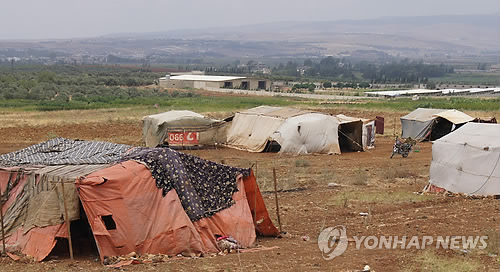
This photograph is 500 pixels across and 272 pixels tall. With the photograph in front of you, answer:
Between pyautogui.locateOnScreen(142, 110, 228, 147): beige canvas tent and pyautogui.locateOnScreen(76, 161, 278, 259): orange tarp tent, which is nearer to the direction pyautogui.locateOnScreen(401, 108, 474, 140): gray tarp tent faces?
the orange tarp tent

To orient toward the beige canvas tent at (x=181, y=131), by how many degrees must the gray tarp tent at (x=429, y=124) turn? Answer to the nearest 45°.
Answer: approximately 90° to its right

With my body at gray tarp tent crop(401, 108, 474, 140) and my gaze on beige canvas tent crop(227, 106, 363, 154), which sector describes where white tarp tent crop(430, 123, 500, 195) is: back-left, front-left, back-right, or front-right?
front-left

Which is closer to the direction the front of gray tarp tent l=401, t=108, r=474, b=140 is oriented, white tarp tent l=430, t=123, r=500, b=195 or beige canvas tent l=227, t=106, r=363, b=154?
the white tarp tent

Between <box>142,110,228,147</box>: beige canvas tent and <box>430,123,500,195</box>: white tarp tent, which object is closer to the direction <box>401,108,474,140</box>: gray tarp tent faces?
the white tarp tent

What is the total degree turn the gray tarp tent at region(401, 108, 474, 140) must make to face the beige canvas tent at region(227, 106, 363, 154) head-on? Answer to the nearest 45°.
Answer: approximately 90° to its right

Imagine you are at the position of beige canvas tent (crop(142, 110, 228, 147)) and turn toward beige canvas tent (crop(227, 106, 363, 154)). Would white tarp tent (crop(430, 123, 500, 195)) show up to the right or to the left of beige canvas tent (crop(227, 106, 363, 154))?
right

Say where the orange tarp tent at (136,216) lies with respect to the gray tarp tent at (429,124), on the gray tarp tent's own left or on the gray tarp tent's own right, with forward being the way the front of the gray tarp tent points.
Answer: on the gray tarp tent's own right
